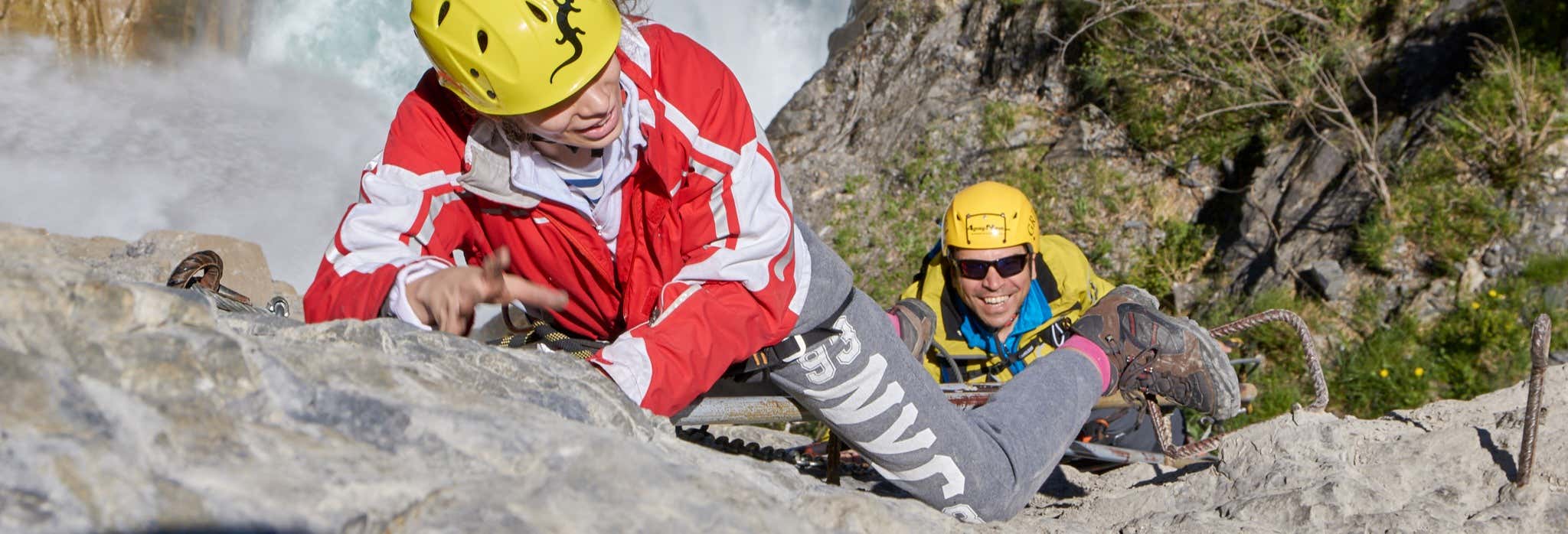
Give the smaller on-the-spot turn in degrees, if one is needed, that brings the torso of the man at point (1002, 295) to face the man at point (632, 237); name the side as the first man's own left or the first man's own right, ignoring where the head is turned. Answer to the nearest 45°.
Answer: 0° — they already face them

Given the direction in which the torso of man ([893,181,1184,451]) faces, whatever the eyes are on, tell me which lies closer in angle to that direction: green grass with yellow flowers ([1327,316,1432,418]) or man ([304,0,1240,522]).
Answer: the man

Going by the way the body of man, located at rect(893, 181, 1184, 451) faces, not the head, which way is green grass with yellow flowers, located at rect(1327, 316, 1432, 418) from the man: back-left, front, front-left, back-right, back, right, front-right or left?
back-left

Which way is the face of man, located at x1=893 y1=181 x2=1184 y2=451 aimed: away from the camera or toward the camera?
toward the camera

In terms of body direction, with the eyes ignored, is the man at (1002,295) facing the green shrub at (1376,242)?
no

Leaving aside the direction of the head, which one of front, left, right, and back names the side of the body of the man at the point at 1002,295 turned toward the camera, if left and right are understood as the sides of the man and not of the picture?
front
